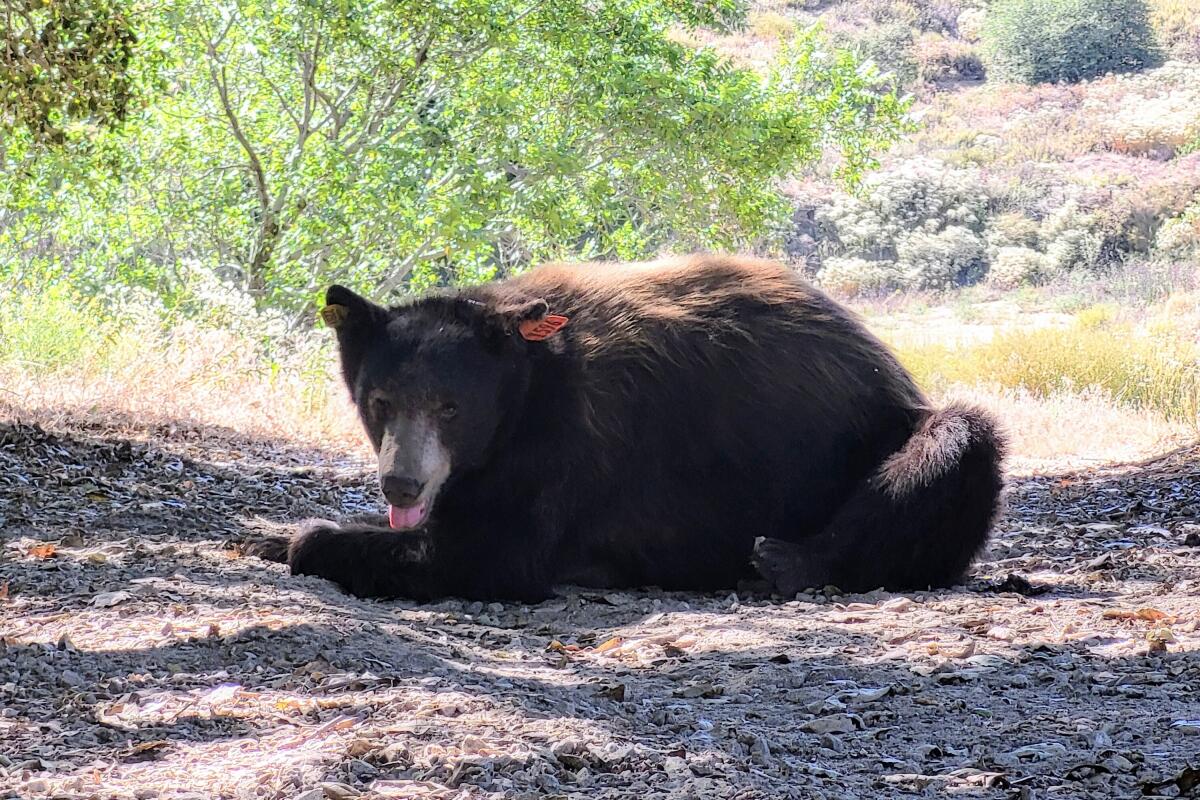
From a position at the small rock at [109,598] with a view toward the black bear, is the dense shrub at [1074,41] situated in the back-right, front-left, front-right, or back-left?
front-left

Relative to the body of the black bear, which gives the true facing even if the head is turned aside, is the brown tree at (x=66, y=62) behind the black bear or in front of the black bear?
in front

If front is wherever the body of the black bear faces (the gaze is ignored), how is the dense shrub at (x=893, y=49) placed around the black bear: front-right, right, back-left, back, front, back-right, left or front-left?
right

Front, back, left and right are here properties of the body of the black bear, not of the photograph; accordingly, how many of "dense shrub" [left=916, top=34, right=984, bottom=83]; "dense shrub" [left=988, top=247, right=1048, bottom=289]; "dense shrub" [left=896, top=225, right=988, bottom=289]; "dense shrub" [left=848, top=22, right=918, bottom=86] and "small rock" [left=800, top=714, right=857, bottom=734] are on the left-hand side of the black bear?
1

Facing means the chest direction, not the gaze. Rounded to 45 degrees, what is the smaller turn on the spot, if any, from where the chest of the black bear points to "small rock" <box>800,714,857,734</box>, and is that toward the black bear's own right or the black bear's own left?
approximately 90° to the black bear's own left

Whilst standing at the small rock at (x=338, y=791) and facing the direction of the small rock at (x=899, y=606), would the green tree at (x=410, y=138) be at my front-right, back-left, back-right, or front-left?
front-left

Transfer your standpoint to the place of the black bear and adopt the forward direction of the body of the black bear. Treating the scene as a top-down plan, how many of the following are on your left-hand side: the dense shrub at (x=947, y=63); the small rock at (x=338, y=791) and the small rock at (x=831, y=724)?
2

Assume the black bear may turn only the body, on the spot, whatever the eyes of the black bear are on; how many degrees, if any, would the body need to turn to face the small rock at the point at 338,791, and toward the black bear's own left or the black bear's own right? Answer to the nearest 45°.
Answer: approximately 90° to the black bear's own left

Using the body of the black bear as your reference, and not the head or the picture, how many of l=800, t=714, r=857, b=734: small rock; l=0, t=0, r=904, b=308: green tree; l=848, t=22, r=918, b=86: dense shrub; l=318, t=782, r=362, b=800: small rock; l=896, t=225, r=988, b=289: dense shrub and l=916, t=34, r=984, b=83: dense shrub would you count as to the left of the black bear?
2

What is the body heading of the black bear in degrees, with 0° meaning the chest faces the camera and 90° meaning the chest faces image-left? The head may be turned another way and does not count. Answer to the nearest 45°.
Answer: approximately 90°

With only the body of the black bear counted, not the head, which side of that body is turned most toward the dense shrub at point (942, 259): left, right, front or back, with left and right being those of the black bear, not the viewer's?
right
